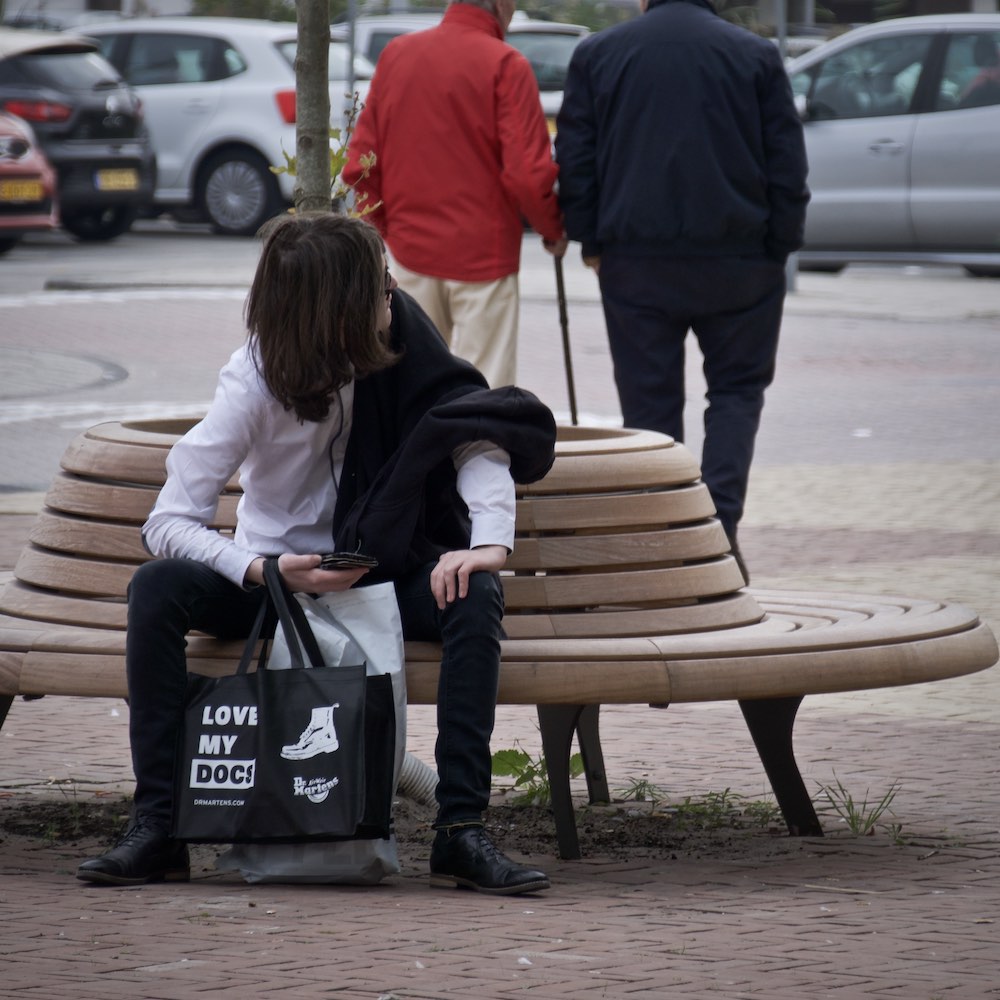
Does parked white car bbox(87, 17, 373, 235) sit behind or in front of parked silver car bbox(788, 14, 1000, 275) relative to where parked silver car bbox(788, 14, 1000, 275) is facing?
in front

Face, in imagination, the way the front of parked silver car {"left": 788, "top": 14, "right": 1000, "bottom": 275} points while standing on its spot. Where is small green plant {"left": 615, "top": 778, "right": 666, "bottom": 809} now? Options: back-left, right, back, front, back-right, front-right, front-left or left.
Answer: left

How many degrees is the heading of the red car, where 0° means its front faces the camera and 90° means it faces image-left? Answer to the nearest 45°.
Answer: approximately 315°

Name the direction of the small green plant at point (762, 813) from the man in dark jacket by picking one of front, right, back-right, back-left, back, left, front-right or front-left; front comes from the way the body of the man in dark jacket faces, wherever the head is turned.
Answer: back

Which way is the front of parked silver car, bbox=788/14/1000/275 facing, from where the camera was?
facing to the left of the viewer

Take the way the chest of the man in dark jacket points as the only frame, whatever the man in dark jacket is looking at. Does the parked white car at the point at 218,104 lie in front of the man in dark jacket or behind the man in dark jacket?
in front

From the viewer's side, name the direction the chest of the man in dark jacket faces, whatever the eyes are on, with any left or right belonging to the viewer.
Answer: facing away from the viewer

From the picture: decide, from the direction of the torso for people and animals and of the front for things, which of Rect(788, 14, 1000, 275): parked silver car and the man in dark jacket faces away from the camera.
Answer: the man in dark jacket

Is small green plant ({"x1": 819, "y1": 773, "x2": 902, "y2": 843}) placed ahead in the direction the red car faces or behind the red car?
ahead

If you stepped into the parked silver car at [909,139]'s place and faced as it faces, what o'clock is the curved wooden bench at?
The curved wooden bench is roughly at 9 o'clock from the parked silver car.

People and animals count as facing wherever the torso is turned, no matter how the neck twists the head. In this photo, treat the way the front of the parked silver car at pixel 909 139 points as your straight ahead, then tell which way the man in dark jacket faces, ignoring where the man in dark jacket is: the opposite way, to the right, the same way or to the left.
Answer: to the right

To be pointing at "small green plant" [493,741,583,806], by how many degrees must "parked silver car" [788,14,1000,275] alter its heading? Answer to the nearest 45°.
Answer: approximately 90° to its left
